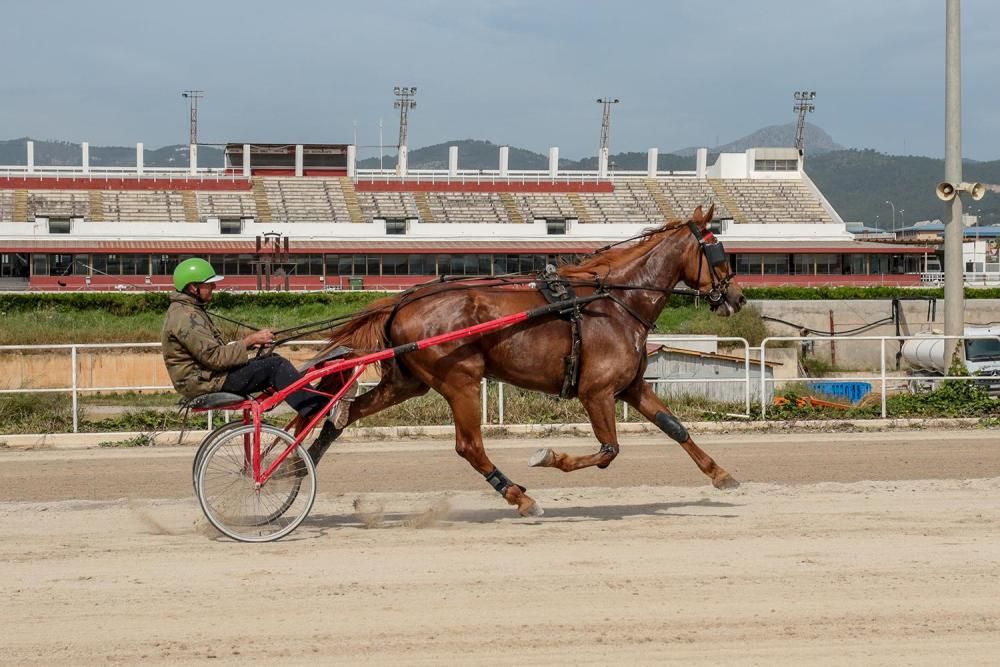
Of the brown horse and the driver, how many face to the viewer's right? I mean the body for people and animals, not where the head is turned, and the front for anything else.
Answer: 2

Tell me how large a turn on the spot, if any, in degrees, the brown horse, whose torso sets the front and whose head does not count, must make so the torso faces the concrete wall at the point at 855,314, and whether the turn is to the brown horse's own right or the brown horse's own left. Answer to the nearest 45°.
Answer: approximately 90° to the brown horse's own left

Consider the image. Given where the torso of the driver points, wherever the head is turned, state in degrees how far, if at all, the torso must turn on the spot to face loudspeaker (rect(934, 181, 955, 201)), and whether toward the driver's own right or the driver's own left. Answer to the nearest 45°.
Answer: approximately 45° to the driver's own left

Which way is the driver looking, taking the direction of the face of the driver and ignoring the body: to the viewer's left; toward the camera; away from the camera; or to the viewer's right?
to the viewer's right

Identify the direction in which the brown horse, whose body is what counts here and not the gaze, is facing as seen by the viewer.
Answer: to the viewer's right

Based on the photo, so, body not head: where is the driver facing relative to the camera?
to the viewer's right
